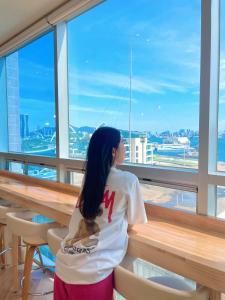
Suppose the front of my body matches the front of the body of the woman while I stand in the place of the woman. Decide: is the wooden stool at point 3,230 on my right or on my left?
on my left

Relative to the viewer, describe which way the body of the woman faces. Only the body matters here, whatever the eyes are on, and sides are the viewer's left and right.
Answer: facing away from the viewer and to the right of the viewer

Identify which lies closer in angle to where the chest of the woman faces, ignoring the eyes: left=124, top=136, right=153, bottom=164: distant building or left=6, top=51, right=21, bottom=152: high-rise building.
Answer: the distant building

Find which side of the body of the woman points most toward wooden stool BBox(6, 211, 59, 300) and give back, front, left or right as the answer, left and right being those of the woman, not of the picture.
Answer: left

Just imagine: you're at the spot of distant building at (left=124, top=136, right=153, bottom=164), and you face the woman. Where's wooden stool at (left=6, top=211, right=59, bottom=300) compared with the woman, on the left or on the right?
right

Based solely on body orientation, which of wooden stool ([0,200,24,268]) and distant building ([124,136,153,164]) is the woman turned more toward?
the distant building

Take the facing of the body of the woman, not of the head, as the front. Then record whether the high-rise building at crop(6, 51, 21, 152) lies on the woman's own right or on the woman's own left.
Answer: on the woman's own left

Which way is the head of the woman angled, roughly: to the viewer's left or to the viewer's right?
to the viewer's right
